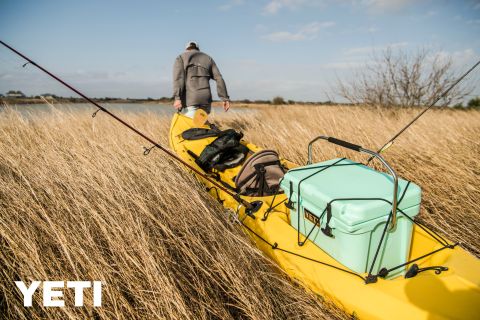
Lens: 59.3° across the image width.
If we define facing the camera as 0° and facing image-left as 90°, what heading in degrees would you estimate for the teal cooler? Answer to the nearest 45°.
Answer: approximately 45°

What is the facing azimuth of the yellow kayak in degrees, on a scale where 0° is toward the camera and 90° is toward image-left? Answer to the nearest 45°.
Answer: approximately 135°
